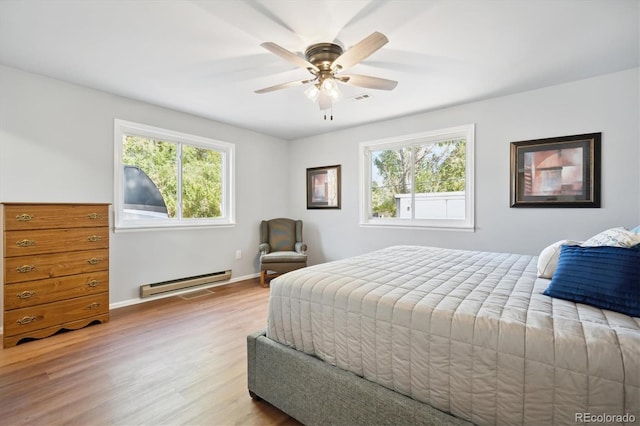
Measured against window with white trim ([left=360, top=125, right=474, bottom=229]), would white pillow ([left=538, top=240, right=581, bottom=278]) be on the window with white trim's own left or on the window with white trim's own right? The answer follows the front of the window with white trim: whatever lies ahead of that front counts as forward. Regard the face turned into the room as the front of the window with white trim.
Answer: on the window with white trim's own left

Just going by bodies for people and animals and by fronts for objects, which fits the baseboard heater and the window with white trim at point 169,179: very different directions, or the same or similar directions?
same or similar directions

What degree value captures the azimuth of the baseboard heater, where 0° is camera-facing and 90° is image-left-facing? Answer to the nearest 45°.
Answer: approximately 315°

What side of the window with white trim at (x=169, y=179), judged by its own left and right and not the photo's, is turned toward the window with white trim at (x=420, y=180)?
front

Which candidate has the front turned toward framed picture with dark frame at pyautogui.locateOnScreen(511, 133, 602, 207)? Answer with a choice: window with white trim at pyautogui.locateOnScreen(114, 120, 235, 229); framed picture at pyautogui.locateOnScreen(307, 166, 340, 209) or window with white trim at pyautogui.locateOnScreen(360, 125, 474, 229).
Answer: window with white trim at pyautogui.locateOnScreen(114, 120, 235, 229)

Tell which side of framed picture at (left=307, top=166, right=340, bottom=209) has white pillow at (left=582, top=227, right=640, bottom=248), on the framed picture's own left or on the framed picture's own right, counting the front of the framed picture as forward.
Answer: on the framed picture's own left

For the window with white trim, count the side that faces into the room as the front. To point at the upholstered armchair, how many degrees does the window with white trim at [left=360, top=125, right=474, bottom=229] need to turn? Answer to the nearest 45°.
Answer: approximately 45° to its right

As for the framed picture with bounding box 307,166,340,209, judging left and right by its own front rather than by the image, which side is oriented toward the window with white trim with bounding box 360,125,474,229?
left

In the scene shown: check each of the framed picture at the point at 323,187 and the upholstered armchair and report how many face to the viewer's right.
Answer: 0

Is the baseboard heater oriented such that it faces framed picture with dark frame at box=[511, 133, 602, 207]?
yes

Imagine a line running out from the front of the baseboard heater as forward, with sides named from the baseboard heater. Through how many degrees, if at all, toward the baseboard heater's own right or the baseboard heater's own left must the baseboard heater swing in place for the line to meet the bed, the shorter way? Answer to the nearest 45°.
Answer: approximately 45° to the baseboard heater's own right

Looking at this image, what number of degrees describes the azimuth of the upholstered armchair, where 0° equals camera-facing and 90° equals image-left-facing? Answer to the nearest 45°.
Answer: approximately 0°

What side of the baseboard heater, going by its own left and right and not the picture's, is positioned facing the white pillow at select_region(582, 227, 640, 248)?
front

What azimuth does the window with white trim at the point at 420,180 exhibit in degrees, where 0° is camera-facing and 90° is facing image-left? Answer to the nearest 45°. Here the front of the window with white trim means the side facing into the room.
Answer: approximately 45°

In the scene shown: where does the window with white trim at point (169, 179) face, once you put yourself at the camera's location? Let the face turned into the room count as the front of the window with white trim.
facing the viewer and to the right of the viewer

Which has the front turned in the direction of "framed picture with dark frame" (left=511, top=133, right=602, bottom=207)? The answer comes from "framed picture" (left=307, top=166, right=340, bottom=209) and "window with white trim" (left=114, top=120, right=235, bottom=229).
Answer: the window with white trim

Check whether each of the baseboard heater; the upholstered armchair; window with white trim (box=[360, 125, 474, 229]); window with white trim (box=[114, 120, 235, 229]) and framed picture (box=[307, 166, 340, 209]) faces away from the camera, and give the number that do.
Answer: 0

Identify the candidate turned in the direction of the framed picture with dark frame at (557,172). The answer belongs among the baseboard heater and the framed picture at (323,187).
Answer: the baseboard heater
